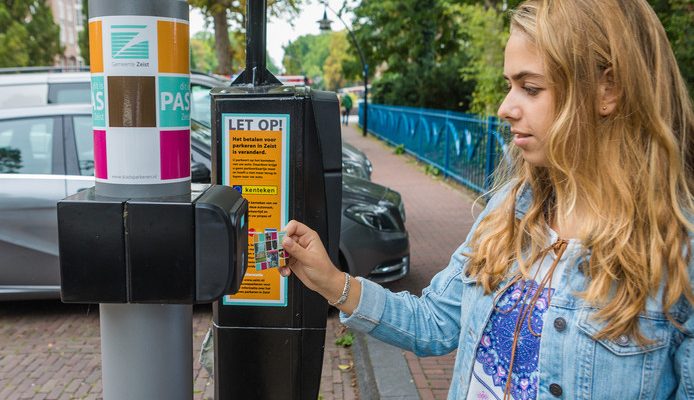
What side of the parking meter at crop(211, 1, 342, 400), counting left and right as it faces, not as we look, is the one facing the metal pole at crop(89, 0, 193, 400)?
right

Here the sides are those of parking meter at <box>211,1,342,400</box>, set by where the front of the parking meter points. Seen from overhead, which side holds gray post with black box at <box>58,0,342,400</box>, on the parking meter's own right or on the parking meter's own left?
on the parking meter's own right

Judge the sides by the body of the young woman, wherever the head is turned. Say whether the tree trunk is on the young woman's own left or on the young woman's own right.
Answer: on the young woman's own right

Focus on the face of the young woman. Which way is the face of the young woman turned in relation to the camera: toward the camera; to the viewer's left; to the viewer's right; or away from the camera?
to the viewer's left
